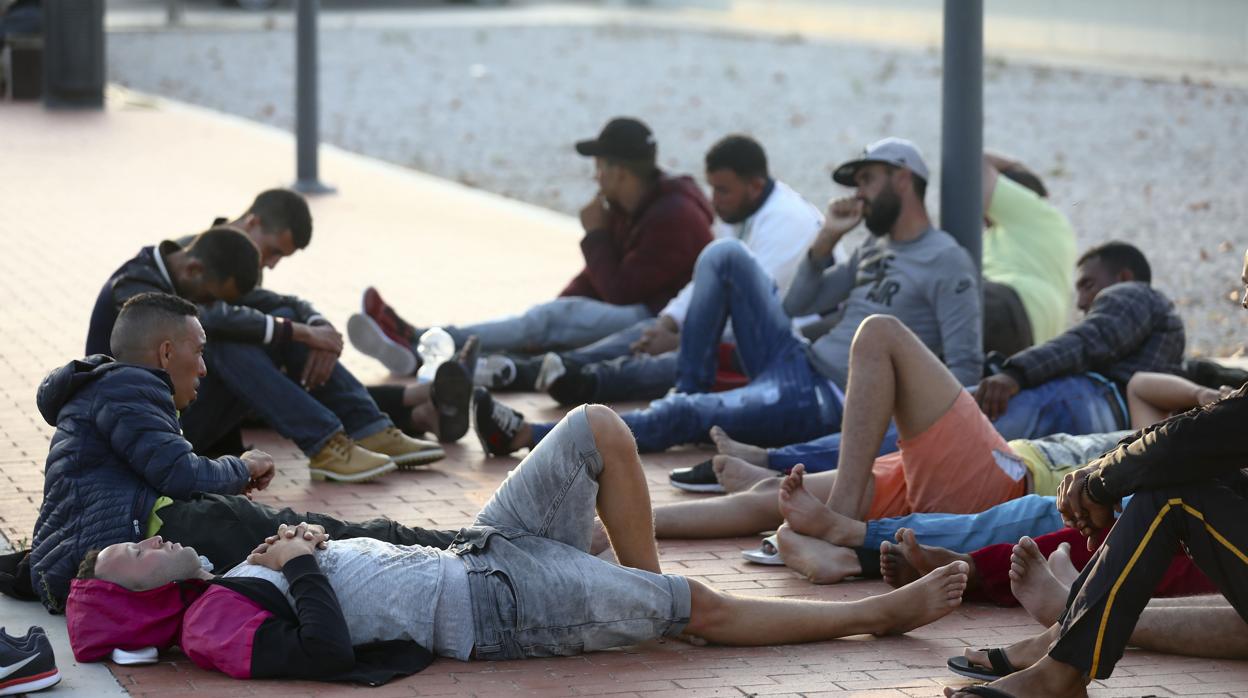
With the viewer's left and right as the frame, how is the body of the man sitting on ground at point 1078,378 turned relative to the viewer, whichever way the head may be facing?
facing to the left of the viewer

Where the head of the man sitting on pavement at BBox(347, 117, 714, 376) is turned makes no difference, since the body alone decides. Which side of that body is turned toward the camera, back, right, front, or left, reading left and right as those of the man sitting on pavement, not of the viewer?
left

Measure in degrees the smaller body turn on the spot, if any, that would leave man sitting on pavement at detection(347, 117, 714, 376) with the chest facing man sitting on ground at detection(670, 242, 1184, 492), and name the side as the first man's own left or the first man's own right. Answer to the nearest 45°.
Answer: approximately 135° to the first man's own left

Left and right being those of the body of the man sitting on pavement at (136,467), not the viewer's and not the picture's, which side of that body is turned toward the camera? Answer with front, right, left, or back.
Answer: right

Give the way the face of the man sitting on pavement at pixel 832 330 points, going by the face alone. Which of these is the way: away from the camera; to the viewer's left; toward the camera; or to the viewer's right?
to the viewer's left

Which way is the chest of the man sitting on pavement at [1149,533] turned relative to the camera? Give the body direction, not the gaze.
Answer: to the viewer's left

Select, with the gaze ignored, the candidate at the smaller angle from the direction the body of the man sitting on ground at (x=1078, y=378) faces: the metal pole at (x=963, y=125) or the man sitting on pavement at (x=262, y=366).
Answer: the man sitting on pavement

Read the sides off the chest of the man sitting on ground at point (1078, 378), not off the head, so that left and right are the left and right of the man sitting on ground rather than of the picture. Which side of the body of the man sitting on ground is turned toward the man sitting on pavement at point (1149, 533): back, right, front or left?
left

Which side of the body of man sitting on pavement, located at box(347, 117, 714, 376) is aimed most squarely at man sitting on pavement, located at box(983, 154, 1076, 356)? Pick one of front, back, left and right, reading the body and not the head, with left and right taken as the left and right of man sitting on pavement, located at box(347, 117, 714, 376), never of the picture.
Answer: back

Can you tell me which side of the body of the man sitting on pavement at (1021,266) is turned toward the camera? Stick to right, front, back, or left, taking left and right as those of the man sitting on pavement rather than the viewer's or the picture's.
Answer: left

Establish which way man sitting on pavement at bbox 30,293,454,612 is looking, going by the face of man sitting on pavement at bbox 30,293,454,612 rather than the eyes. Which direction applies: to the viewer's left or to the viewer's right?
to the viewer's right

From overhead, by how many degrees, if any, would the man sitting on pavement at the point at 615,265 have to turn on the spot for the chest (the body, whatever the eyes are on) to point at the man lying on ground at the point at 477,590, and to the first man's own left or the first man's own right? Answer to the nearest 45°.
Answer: approximately 90° to the first man's own left

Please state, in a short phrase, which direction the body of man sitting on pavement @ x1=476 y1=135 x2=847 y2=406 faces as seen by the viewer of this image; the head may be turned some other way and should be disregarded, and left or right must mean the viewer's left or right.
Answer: facing to the left of the viewer
